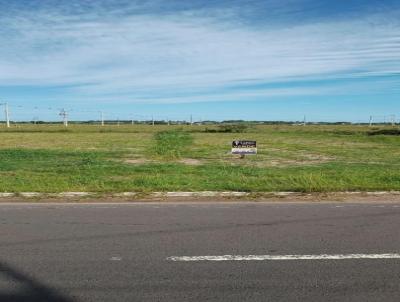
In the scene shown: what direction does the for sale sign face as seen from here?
toward the camera
